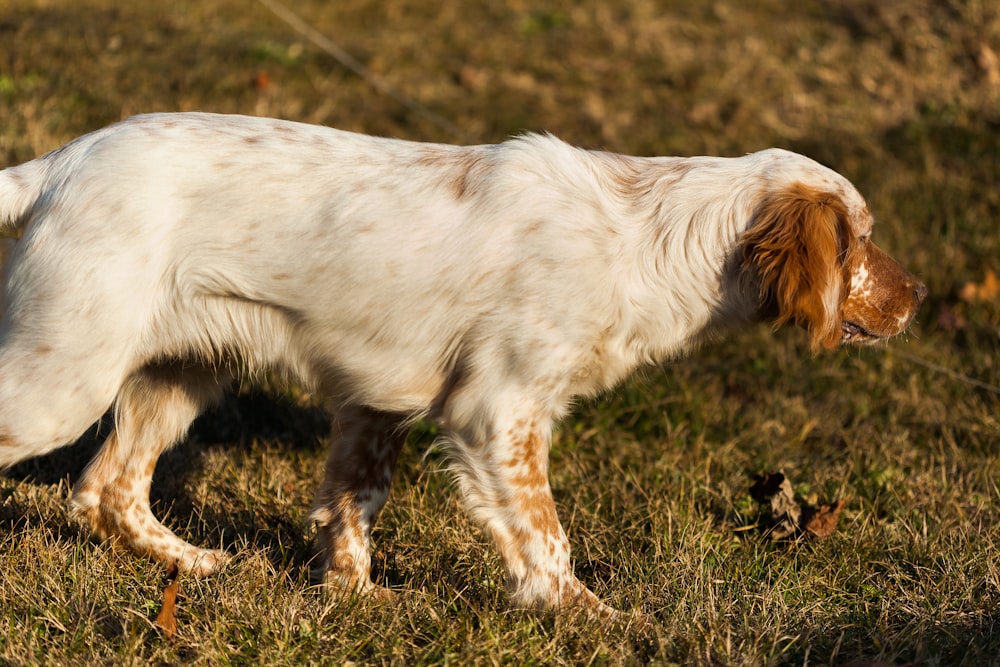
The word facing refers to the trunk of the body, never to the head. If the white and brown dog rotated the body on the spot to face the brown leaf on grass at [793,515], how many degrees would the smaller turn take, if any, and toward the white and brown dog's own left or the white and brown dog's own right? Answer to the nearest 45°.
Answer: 0° — it already faces it

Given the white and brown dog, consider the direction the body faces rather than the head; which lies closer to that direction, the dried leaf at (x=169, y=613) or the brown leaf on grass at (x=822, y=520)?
the brown leaf on grass

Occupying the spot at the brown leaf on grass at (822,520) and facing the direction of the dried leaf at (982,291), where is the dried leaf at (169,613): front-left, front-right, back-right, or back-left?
back-left

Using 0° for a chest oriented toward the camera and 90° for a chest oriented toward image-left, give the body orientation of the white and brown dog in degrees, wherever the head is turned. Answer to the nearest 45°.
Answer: approximately 270°

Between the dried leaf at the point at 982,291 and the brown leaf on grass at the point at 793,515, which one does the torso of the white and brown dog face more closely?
the brown leaf on grass

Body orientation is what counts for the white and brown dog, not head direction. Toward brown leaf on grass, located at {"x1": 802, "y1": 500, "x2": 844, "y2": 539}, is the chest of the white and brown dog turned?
yes
